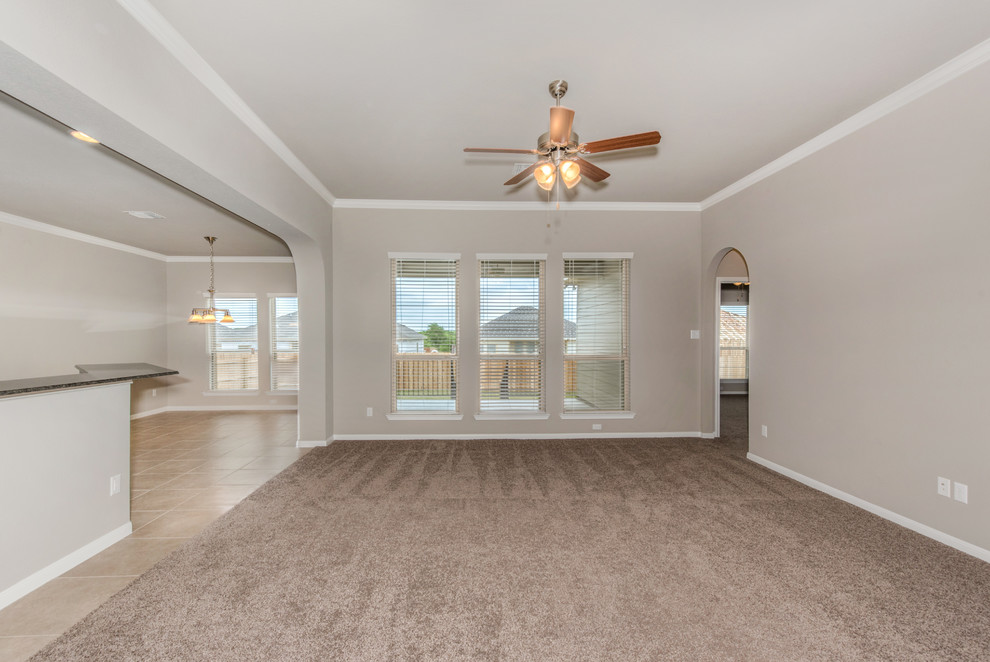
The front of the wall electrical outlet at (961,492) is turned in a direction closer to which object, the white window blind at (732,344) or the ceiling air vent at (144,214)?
the ceiling air vent

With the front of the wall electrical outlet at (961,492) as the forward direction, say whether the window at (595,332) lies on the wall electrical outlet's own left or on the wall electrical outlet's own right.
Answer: on the wall electrical outlet's own right

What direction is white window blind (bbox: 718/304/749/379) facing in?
toward the camera

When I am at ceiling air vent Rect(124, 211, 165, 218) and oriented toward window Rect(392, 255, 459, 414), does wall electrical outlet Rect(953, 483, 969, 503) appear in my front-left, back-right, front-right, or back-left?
front-right

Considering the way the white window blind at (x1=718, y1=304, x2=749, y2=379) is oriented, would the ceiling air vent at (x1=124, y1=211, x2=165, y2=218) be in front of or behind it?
in front

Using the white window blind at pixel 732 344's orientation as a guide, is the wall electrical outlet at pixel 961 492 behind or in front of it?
in front

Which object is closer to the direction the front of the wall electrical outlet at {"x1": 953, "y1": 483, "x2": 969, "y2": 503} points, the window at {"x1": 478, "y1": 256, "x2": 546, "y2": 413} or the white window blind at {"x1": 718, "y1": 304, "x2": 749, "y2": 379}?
the window

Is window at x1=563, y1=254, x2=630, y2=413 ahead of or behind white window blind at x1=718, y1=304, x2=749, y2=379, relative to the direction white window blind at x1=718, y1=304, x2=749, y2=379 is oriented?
ahead

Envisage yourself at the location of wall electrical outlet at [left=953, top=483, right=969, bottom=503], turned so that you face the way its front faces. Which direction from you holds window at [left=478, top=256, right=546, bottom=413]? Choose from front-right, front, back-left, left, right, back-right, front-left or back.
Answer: front-right

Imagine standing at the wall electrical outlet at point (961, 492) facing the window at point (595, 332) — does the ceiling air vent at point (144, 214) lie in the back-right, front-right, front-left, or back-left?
front-left

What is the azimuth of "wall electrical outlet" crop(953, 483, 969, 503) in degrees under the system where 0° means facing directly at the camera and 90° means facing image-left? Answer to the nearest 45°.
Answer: approximately 45°

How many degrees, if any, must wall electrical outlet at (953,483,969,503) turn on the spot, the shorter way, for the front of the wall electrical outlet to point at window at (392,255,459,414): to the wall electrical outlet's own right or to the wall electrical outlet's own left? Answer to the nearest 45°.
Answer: approximately 45° to the wall electrical outlet's own right

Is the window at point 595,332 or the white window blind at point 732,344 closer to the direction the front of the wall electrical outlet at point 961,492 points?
the window

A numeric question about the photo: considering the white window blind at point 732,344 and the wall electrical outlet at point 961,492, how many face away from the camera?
0
